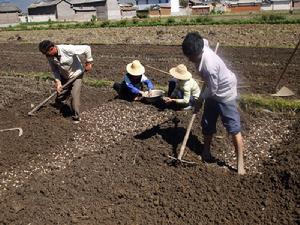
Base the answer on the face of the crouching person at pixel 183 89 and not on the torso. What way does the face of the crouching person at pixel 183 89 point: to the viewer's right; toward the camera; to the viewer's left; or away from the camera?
to the viewer's left

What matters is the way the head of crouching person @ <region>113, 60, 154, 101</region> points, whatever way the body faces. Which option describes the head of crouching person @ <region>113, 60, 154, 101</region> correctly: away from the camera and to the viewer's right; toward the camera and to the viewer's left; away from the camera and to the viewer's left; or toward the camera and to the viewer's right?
toward the camera and to the viewer's right

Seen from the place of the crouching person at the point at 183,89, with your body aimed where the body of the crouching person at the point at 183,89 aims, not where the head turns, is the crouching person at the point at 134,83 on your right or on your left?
on your right

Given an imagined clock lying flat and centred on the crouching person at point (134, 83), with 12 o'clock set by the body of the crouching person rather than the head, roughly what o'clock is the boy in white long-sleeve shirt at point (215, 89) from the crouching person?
The boy in white long-sleeve shirt is roughly at 1 o'clock from the crouching person.

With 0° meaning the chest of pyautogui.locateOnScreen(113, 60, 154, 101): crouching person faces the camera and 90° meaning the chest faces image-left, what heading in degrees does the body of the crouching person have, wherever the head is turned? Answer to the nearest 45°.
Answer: approximately 315°

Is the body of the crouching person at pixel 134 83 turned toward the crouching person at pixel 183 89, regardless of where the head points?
yes
